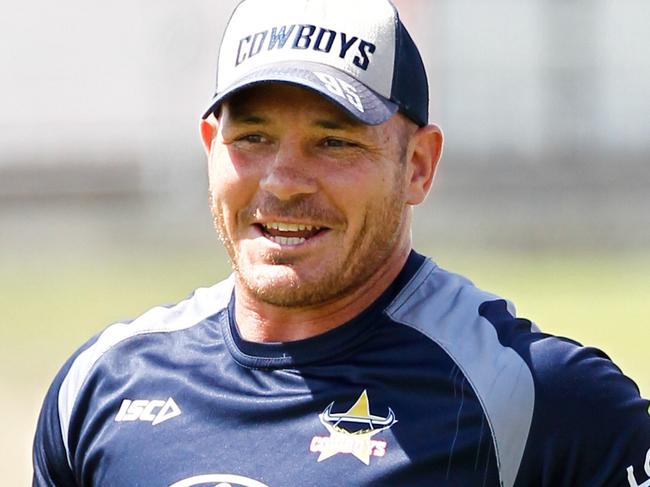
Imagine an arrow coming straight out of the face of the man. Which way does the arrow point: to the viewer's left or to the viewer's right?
to the viewer's left

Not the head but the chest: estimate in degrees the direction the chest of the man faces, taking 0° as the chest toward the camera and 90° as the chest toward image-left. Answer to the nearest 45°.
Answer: approximately 45°
